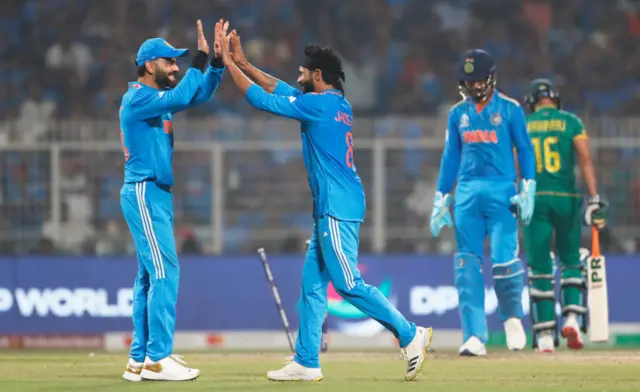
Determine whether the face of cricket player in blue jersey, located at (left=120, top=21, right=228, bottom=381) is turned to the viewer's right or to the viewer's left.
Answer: to the viewer's right

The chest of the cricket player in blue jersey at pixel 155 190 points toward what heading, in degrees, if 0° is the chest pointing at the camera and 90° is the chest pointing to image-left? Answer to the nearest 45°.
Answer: approximately 270°

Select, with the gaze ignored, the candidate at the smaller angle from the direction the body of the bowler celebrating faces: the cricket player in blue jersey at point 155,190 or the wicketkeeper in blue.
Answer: the cricket player in blue jersey

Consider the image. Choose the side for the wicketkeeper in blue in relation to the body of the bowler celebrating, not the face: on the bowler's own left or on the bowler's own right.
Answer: on the bowler's own right

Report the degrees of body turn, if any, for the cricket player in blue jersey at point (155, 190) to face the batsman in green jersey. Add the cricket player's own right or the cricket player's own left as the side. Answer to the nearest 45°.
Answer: approximately 45° to the cricket player's own left

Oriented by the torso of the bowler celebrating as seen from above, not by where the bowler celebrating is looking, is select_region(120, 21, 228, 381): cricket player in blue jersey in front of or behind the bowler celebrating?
in front

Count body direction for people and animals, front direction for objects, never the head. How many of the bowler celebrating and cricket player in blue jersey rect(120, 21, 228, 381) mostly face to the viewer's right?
1

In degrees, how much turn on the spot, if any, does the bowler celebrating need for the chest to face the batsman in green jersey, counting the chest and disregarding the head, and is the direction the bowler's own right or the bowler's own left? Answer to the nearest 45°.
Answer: approximately 135° to the bowler's own right

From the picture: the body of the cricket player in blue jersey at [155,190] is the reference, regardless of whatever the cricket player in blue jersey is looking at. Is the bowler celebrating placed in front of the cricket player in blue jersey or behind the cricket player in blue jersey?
in front

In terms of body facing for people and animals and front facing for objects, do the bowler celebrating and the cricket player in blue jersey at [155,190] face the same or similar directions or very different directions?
very different directions

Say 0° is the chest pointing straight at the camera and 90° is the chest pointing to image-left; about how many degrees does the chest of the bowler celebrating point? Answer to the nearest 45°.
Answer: approximately 90°
